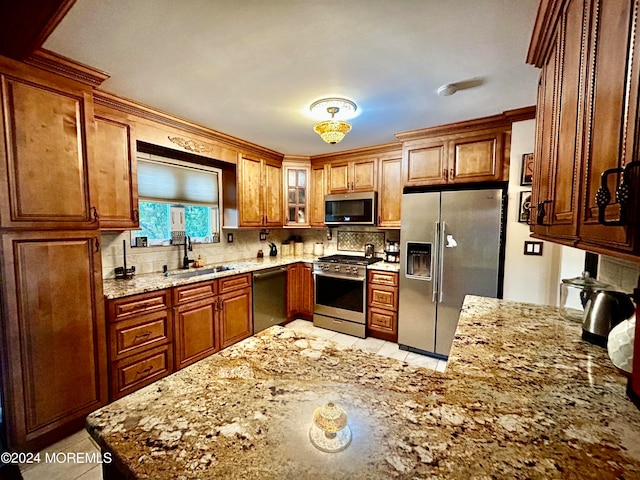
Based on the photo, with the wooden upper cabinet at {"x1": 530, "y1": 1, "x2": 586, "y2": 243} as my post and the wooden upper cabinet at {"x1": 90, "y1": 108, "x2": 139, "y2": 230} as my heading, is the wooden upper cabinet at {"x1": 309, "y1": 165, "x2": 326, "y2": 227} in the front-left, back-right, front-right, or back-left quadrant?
front-right

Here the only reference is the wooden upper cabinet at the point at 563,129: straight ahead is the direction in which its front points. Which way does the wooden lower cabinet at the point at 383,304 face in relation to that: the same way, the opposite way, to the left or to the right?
to the left

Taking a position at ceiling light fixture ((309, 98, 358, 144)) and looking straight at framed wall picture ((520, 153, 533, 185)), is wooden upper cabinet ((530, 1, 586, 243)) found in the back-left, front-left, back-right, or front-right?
front-right

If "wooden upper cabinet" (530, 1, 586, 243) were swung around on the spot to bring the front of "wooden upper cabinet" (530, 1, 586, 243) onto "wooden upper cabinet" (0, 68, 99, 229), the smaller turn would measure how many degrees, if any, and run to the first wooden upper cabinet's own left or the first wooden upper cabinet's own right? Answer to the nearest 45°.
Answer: approximately 45° to the first wooden upper cabinet's own left

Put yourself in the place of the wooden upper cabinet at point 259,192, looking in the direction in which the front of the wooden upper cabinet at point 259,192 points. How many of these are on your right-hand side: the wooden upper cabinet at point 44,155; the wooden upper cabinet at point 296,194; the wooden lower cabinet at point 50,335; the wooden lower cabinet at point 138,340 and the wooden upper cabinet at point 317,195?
3

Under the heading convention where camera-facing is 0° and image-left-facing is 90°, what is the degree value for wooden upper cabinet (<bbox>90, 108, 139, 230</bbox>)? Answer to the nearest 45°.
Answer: approximately 315°

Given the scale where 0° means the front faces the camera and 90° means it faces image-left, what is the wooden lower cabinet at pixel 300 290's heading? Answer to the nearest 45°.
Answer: approximately 0°

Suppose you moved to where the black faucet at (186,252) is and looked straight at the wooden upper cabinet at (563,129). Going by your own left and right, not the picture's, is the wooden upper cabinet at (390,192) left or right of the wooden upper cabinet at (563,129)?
left

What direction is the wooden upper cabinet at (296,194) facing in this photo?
toward the camera

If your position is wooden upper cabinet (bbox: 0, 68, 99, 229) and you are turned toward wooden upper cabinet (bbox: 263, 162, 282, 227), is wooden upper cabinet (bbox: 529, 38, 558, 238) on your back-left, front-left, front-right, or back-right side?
front-right

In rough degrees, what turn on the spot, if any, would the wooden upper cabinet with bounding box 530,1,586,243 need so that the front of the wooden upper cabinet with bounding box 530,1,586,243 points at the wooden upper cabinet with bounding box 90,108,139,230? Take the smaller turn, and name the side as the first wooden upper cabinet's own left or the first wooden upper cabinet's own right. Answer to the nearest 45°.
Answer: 0° — it already faces it

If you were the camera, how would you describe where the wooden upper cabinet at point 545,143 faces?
facing to the left of the viewer
